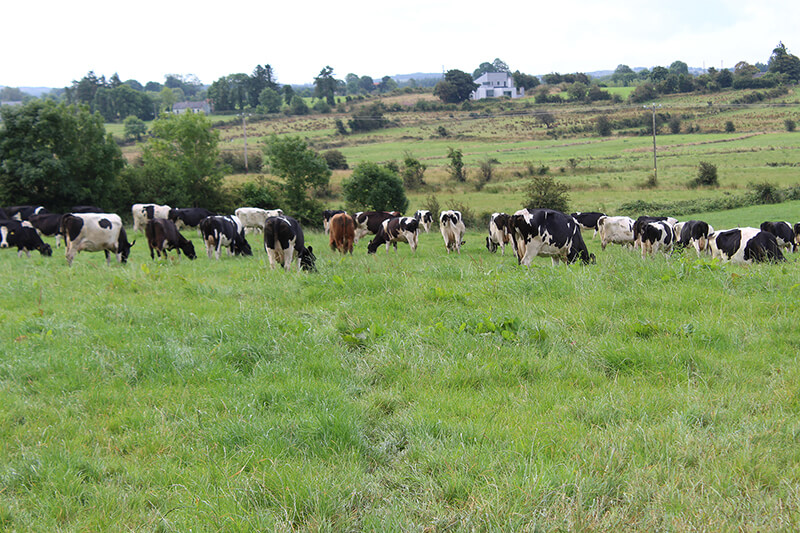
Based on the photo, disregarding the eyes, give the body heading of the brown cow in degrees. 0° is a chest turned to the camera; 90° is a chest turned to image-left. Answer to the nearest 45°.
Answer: approximately 180°

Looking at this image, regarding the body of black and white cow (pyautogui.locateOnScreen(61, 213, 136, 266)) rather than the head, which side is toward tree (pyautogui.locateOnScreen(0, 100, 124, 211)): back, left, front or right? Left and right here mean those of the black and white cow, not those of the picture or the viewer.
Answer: left

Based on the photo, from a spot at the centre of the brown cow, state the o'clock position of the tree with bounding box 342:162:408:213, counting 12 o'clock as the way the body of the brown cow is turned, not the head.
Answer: The tree is roughly at 12 o'clock from the brown cow.

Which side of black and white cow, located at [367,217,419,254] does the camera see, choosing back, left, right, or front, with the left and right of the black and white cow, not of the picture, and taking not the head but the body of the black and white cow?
left

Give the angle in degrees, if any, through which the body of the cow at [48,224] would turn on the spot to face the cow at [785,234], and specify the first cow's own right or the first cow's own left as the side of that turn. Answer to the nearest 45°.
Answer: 0° — it already faces it

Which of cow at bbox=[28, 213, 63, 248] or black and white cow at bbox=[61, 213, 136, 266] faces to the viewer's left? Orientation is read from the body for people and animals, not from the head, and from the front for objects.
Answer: the cow

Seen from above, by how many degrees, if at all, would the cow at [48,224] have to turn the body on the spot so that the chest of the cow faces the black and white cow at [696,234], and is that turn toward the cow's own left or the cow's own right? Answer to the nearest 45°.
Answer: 0° — it already faces it

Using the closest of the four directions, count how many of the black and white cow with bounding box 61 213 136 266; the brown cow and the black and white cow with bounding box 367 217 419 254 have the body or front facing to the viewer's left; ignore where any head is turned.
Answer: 1

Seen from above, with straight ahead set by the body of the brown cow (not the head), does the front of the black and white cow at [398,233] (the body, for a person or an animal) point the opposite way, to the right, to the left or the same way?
to the left

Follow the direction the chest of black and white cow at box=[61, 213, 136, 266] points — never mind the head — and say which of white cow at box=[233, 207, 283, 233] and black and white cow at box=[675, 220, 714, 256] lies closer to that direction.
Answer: the black and white cow

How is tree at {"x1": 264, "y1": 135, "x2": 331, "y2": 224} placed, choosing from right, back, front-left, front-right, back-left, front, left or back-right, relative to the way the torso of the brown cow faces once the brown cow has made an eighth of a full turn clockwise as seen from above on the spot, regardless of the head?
front-left

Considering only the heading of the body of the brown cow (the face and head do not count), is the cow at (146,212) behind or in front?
in front

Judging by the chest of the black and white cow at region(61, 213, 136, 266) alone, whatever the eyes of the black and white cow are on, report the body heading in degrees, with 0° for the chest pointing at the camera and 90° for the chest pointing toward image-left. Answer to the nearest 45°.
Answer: approximately 270°
